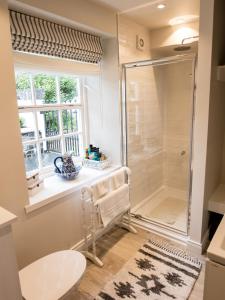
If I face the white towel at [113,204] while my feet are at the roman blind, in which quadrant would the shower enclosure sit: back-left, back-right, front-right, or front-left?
front-left

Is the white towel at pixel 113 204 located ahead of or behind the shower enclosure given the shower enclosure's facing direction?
ahead

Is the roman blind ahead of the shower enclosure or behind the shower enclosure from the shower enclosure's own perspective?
ahead

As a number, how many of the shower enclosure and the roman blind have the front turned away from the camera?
0

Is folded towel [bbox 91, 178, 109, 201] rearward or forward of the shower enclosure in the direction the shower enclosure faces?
forward

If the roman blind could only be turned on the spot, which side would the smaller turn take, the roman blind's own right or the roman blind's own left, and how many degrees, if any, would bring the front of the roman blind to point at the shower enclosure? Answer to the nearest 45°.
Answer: approximately 90° to the roman blind's own left

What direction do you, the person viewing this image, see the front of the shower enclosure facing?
facing the viewer and to the left of the viewer
